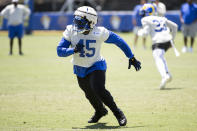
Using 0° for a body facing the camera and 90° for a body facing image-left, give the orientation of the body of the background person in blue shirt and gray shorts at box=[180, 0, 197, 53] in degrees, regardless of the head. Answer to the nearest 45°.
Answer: approximately 45°

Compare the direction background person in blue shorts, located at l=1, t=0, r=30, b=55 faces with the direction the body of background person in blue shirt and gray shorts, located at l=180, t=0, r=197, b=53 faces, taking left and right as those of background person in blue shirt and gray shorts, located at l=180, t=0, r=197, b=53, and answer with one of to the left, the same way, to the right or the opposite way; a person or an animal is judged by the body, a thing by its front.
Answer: the same way

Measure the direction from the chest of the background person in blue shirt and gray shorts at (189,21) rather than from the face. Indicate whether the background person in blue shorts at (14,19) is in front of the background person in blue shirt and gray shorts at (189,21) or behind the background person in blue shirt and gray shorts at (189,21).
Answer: in front

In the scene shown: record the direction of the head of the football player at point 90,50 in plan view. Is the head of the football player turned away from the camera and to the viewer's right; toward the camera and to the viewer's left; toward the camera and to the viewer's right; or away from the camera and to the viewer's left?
toward the camera and to the viewer's left

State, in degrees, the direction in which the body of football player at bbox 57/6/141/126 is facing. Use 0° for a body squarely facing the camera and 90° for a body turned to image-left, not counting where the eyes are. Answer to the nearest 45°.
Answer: approximately 45°

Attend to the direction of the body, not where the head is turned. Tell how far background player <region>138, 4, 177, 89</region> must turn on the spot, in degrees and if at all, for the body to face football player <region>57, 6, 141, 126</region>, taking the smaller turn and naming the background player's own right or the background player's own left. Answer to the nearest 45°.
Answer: approximately 135° to the background player's own left

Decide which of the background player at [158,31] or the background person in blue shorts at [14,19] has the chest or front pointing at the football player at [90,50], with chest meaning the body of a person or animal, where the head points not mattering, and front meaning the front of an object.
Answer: the background person in blue shorts at [14,19]

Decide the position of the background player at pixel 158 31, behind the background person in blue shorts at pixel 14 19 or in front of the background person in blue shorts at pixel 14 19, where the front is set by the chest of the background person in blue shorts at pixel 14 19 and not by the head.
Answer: in front

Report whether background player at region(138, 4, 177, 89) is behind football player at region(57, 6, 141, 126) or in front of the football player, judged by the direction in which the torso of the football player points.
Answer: behind

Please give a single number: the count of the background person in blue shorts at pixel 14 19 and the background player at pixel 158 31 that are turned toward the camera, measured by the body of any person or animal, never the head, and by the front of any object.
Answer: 1
